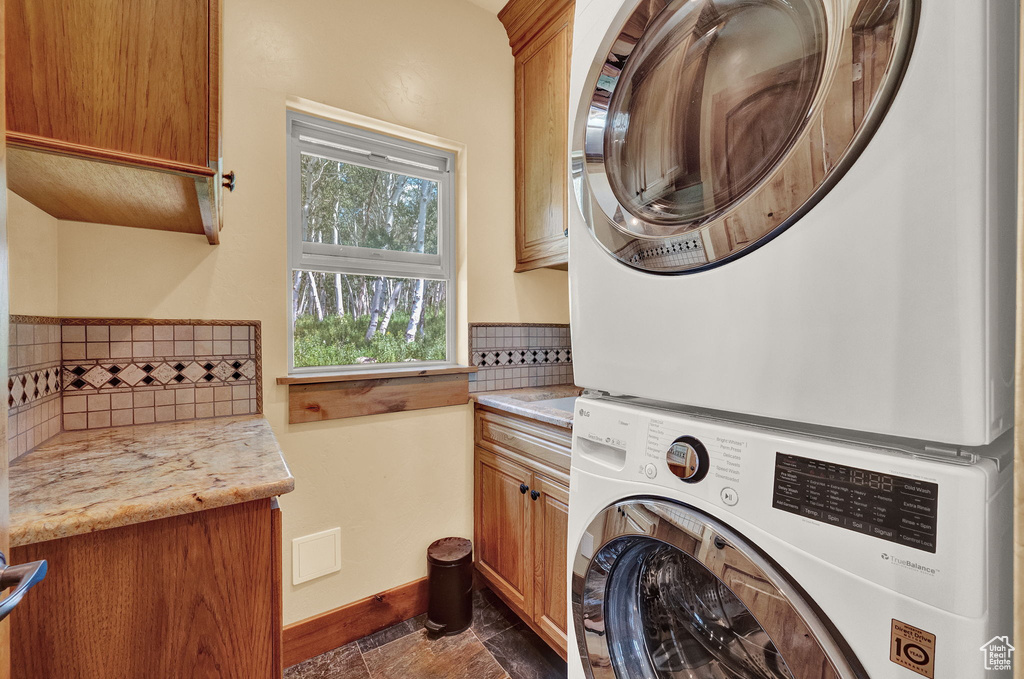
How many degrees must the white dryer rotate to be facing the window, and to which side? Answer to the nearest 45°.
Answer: approximately 45° to its right

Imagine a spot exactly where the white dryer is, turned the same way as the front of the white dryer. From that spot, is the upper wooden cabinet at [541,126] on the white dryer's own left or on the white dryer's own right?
on the white dryer's own right

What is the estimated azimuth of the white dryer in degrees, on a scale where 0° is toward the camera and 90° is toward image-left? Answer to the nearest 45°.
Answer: approximately 45°

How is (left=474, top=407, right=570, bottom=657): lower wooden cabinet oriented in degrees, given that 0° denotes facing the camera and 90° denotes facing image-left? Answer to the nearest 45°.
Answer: approximately 45°
